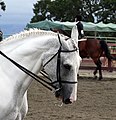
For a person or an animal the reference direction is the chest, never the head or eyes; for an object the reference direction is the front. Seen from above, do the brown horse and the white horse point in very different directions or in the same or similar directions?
very different directions

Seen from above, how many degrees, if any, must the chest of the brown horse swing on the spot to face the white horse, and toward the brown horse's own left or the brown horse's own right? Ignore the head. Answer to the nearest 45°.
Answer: approximately 90° to the brown horse's own left

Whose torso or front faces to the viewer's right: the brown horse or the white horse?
the white horse

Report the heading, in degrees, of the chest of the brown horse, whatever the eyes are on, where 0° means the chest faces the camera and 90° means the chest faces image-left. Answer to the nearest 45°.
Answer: approximately 90°

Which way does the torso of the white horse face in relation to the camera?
to the viewer's right

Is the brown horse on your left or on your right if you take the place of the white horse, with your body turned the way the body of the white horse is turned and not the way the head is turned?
on your left

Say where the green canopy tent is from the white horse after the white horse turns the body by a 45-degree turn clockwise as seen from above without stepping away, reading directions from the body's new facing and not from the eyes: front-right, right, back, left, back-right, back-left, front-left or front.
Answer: back-left

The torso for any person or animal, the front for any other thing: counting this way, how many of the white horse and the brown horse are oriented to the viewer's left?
1
